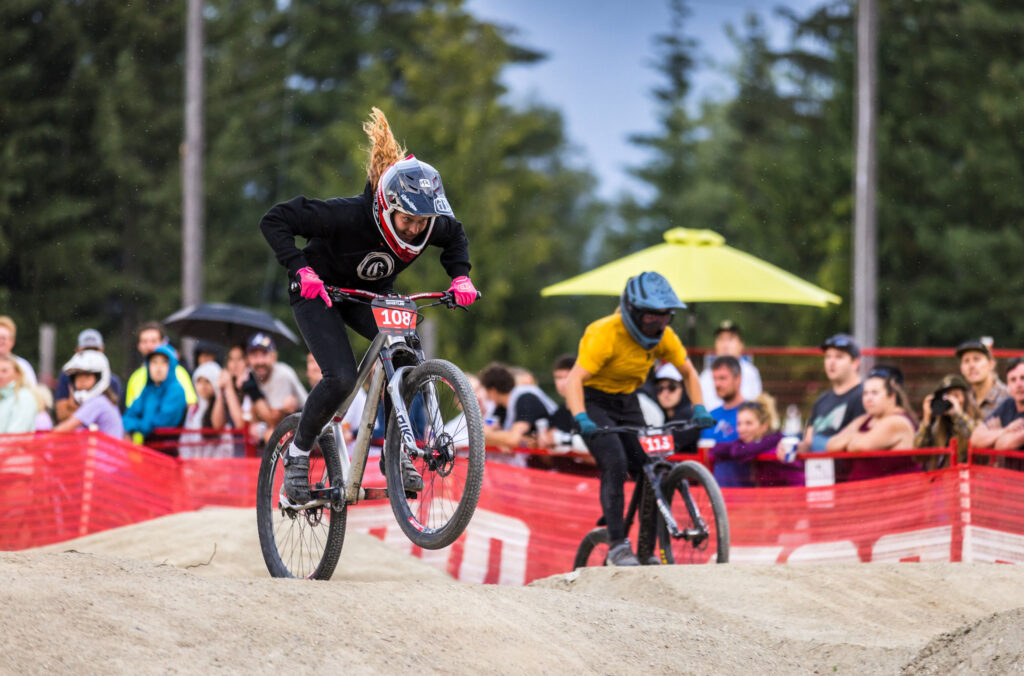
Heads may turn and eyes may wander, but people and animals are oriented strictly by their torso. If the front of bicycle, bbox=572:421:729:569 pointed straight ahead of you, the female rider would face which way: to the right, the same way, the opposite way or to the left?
the same way

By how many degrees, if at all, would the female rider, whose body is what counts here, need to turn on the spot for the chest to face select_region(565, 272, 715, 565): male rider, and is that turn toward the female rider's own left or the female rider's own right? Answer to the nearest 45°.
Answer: approximately 90° to the female rider's own left

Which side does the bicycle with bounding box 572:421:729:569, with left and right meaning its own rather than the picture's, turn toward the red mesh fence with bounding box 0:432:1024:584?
back

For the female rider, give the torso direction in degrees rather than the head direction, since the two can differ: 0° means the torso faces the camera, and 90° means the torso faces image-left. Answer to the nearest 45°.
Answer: approximately 315°

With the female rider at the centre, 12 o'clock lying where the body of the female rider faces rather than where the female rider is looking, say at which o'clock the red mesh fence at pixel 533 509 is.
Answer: The red mesh fence is roughly at 8 o'clock from the female rider.

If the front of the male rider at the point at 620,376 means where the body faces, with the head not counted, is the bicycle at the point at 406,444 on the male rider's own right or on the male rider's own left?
on the male rider's own right

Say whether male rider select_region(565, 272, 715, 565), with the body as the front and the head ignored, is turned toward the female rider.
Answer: no

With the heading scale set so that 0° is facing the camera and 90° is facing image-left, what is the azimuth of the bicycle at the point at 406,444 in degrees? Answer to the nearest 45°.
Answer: approximately 315°

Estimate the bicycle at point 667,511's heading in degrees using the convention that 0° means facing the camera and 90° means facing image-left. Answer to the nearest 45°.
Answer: approximately 315°

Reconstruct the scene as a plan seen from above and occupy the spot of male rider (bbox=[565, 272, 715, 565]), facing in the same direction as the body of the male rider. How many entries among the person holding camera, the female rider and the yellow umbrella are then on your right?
1

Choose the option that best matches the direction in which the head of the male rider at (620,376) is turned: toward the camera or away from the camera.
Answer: toward the camera

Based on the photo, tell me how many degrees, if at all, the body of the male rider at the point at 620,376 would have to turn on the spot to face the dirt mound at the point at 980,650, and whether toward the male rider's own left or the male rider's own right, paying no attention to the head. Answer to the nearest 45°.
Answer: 0° — they already face it

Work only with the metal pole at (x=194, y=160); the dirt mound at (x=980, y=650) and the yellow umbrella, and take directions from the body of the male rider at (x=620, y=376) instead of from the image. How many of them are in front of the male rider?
1

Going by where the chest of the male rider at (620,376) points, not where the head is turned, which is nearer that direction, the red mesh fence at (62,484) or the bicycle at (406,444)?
the bicycle

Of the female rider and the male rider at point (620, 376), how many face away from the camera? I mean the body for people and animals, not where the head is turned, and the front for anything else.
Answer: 0
